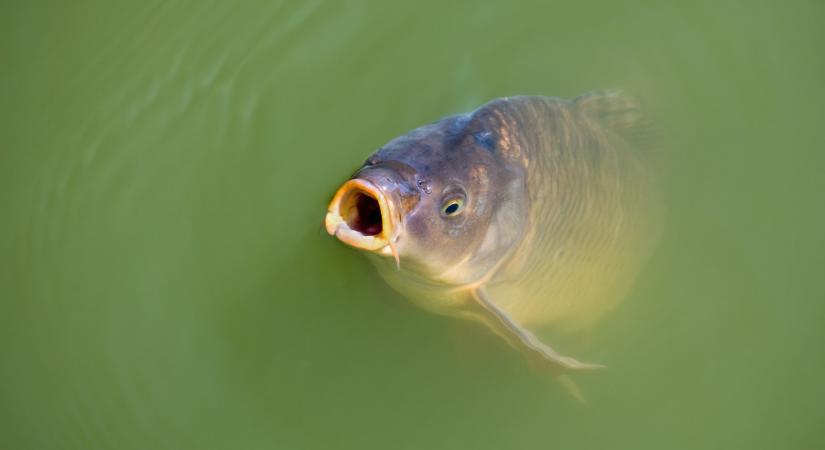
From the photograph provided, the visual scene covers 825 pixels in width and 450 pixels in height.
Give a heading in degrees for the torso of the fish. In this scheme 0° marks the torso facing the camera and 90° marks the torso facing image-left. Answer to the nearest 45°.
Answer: approximately 45°
